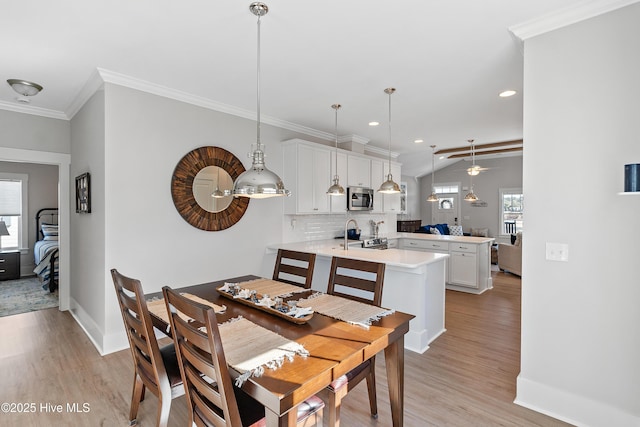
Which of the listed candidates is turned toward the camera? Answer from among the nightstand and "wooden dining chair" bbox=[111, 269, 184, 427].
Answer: the nightstand

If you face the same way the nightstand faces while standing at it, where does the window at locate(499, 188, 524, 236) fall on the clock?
The window is roughly at 10 o'clock from the nightstand.

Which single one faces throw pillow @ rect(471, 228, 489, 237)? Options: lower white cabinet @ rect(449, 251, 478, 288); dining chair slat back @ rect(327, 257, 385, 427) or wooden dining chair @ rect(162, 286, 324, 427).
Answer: the wooden dining chair

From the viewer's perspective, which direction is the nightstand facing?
toward the camera

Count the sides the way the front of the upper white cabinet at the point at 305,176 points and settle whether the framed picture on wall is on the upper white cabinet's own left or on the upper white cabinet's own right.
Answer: on the upper white cabinet's own right

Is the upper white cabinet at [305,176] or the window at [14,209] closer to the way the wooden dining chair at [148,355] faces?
the upper white cabinet

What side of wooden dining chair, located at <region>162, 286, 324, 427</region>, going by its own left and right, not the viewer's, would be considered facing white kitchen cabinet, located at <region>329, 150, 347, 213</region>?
front

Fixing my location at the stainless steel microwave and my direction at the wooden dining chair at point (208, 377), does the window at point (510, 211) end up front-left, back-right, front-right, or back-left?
back-left

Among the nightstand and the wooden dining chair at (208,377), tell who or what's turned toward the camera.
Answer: the nightstand

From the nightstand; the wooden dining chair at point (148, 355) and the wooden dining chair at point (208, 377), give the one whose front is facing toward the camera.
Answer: the nightstand

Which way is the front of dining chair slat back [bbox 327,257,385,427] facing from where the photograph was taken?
facing the viewer and to the left of the viewer

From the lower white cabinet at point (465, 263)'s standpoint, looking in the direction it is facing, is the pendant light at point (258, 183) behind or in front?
in front

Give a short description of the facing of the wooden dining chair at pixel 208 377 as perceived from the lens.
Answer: facing away from the viewer and to the right of the viewer

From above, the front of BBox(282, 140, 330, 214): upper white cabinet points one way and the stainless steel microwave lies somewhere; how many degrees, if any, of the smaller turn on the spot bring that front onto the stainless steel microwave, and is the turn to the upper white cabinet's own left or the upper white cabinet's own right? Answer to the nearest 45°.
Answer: approximately 90° to the upper white cabinet's own left

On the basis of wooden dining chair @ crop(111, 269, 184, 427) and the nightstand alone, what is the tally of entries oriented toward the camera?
1

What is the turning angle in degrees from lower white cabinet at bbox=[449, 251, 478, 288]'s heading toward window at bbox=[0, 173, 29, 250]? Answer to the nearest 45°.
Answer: approximately 45° to its right

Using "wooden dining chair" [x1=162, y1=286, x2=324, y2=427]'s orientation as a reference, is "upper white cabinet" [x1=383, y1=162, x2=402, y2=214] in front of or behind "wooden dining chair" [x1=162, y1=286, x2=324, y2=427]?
in front

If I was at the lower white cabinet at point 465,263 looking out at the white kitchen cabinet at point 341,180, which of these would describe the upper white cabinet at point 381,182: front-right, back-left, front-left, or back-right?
front-right

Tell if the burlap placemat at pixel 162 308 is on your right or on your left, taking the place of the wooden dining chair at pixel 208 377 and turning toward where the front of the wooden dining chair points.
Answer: on your left

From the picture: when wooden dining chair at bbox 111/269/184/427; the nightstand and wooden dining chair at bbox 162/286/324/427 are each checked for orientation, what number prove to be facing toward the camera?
1
